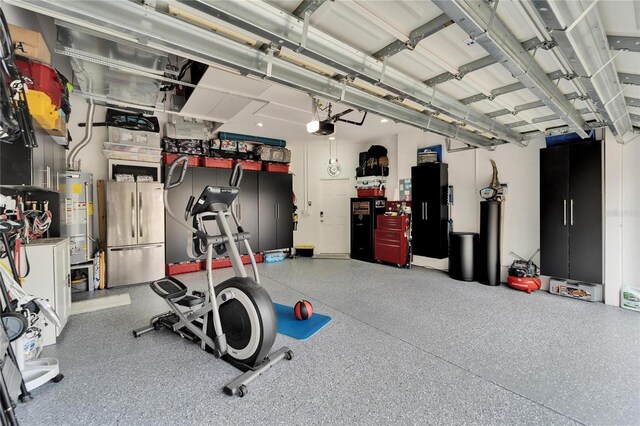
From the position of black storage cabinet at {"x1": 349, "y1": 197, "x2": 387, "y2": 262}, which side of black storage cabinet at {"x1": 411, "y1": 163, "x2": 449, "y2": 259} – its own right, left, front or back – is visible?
right

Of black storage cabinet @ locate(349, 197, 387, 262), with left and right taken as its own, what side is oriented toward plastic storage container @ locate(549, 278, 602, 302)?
left

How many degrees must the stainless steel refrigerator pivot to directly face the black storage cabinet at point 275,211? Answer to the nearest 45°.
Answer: approximately 90° to its left

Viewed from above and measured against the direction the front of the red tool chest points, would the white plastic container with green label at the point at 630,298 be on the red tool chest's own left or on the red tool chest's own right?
on the red tool chest's own left

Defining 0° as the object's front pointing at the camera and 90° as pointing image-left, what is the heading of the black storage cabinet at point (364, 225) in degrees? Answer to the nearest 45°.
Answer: approximately 45°

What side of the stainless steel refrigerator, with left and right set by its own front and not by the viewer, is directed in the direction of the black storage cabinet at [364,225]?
left
